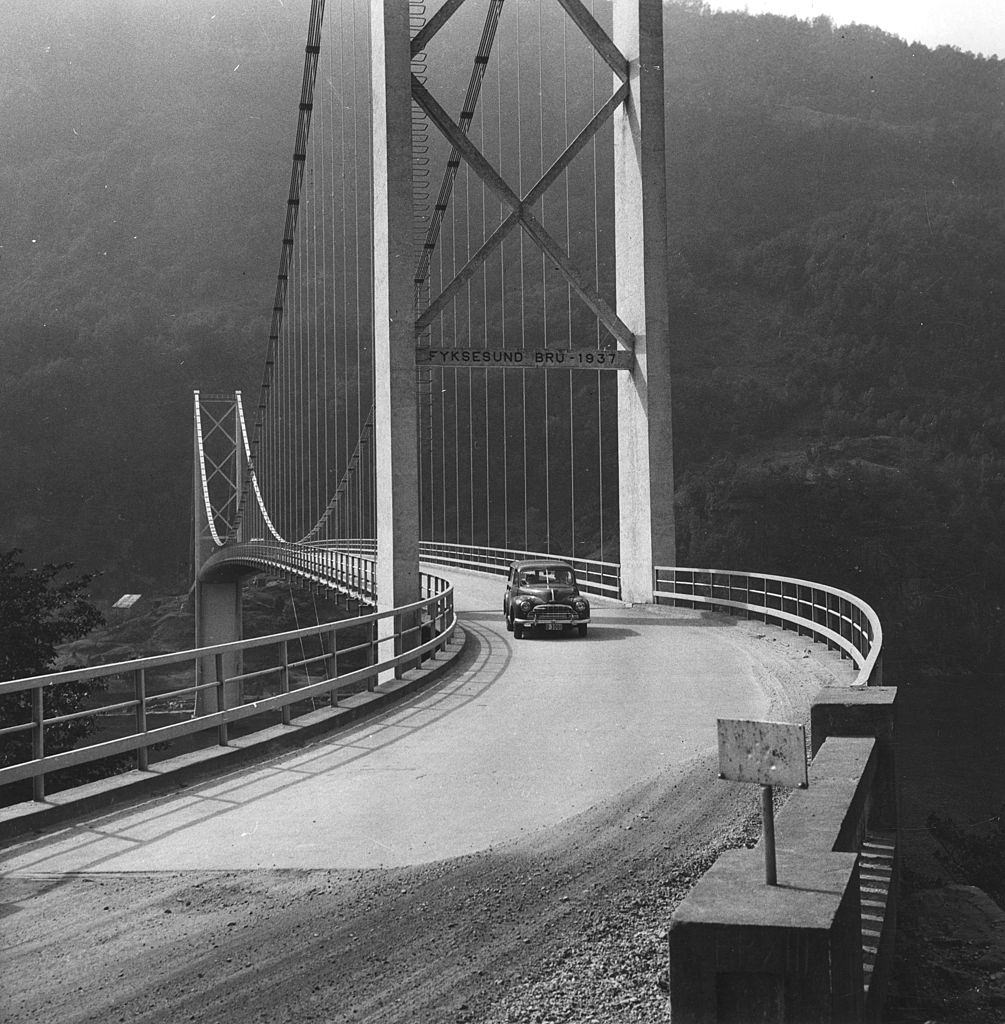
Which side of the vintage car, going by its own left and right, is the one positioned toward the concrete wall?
front

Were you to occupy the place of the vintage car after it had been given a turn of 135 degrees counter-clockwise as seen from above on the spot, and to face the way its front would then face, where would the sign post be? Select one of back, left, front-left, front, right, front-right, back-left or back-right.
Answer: back-right

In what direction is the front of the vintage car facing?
toward the camera

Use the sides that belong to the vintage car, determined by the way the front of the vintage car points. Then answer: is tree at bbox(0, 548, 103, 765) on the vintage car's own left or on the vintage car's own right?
on the vintage car's own right
